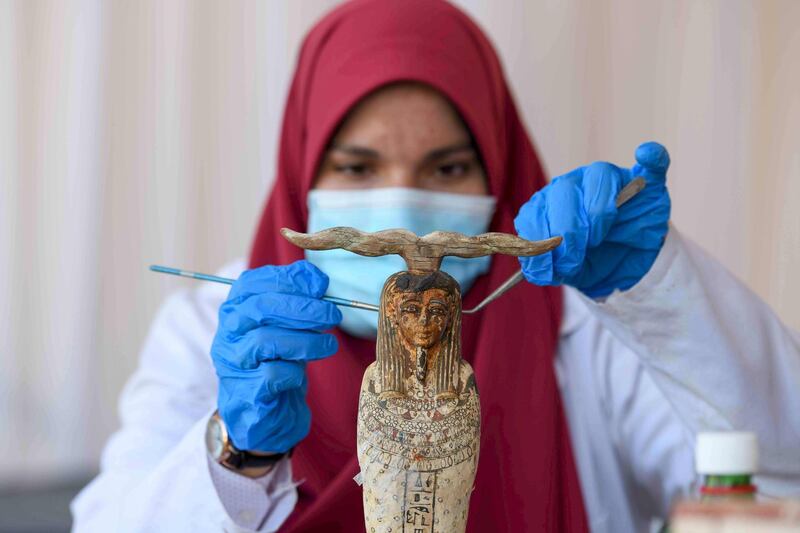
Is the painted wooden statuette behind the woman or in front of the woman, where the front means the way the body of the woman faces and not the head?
in front

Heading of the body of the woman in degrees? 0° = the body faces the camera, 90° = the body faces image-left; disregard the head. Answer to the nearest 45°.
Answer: approximately 0°

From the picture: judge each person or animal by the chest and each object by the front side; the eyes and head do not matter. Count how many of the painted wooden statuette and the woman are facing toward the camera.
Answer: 2

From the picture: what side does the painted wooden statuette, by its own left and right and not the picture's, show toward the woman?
back
